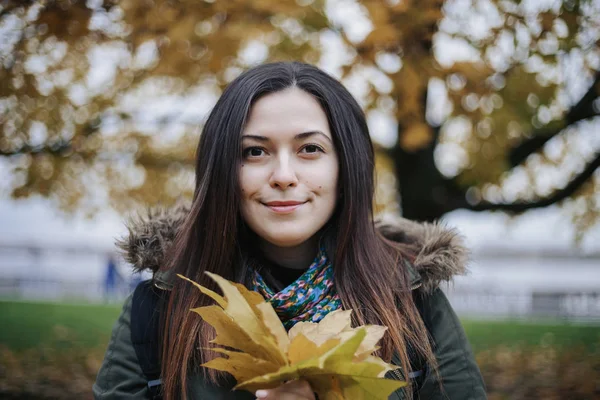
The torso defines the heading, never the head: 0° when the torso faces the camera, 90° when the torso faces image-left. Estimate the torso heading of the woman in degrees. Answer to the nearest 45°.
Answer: approximately 0°
